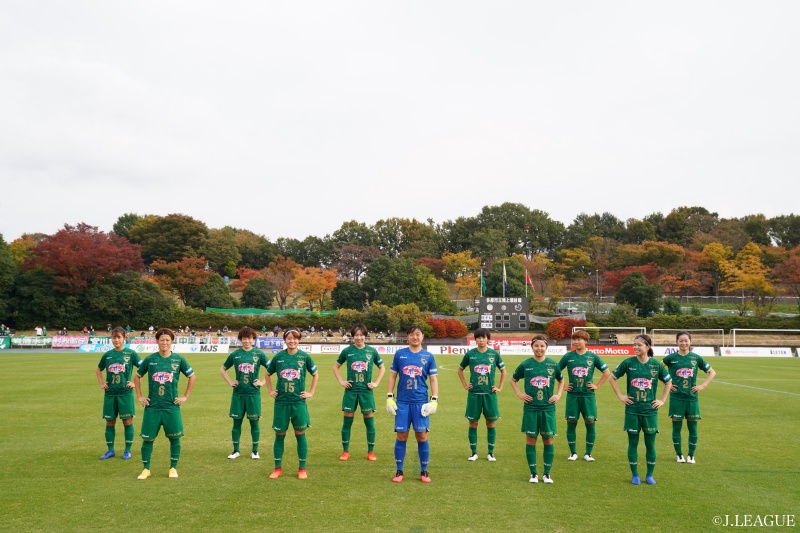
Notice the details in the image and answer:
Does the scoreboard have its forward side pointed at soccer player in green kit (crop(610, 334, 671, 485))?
yes

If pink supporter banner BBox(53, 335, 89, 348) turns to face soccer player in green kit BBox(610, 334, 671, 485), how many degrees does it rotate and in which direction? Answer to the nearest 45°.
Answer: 0° — it already faces them

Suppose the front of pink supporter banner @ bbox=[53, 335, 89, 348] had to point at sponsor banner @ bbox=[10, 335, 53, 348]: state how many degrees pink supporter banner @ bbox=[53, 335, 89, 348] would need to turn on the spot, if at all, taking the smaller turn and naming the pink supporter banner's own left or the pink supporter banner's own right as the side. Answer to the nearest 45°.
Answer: approximately 135° to the pink supporter banner's own right

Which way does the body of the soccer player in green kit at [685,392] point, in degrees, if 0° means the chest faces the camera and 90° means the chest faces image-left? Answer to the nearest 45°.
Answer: approximately 0°
